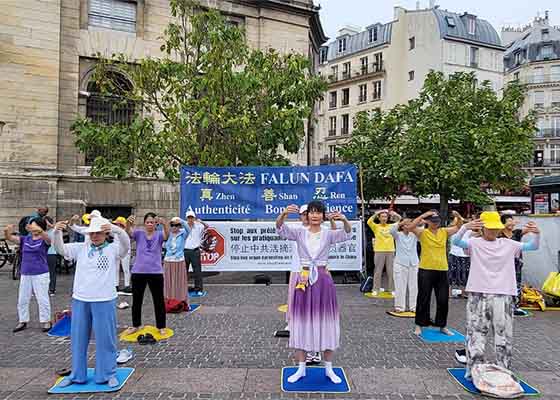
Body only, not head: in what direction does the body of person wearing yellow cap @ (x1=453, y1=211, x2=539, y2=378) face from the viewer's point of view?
toward the camera

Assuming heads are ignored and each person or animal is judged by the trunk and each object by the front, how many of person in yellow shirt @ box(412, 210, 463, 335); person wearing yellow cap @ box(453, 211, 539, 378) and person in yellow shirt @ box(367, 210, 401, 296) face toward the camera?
3

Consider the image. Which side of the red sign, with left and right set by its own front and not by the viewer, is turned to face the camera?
front

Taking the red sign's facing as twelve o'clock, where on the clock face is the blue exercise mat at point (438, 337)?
The blue exercise mat is roughly at 11 o'clock from the red sign.

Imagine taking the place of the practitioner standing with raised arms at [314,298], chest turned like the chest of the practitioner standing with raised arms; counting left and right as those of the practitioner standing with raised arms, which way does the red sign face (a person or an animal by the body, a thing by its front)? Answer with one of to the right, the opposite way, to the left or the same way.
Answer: the same way

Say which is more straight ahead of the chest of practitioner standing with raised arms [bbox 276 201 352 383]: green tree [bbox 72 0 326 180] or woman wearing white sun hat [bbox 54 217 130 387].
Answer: the woman wearing white sun hat

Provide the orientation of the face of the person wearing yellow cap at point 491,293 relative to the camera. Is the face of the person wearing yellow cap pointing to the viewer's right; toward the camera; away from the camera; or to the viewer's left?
toward the camera

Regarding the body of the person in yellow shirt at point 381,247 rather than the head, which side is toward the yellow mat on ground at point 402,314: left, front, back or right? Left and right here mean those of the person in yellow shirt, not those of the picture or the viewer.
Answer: front

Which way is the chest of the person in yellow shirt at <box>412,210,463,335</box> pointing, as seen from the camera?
toward the camera

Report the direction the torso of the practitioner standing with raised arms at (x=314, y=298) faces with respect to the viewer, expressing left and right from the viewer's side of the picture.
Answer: facing the viewer

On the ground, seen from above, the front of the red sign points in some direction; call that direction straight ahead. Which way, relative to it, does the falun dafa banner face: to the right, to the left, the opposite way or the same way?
the same way

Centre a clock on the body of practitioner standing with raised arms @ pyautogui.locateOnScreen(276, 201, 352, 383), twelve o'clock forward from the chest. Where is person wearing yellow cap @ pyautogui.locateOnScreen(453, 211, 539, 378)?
The person wearing yellow cap is roughly at 9 o'clock from the practitioner standing with raised arms.

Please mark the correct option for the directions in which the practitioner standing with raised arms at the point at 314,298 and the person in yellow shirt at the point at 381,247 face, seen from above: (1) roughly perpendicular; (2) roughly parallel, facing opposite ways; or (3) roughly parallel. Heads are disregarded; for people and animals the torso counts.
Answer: roughly parallel

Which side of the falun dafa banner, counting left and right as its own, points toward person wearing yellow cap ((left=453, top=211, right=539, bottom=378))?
front

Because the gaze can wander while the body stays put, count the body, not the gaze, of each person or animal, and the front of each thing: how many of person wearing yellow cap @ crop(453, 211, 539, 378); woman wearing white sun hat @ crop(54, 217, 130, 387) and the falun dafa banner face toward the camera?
3

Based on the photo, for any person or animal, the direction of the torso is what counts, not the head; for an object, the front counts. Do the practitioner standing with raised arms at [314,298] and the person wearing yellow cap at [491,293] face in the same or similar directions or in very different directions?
same or similar directions
